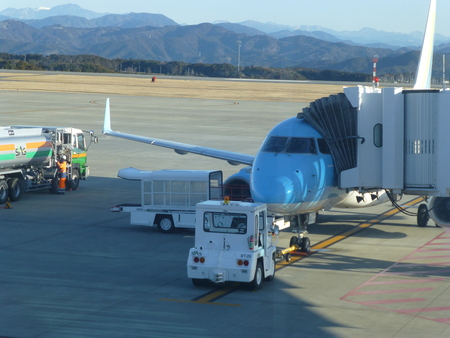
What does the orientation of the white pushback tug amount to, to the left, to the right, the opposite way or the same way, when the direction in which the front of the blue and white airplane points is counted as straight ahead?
the opposite way

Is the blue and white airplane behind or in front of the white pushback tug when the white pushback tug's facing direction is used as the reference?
in front

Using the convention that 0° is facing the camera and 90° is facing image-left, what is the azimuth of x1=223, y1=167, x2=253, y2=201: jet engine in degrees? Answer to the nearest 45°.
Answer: approximately 45°

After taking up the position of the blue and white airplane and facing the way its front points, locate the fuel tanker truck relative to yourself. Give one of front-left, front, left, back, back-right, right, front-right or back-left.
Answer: right

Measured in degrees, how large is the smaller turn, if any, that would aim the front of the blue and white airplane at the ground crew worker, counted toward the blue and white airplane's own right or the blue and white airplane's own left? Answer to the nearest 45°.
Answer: approximately 90° to the blue and white airplane's own right

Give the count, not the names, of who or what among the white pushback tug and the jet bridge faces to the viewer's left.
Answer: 1

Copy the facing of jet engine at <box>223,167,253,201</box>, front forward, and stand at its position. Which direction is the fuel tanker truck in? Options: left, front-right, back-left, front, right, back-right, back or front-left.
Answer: right

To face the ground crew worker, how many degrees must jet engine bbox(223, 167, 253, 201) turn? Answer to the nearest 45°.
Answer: approximately 90° to its right

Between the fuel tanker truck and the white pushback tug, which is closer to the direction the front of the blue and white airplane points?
the white pushback tug

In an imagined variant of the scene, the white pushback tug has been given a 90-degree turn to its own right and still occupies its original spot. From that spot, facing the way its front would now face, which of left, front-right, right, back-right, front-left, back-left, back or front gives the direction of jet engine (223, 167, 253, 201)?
back-left

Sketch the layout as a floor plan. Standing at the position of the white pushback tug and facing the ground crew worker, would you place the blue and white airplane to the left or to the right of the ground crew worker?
right

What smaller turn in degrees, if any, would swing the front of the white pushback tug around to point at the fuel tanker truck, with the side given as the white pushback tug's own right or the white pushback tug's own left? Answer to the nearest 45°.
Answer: approximately 90° to the white pushback tug's own left

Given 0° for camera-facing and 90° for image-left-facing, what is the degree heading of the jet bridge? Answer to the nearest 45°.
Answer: approximately 90°
